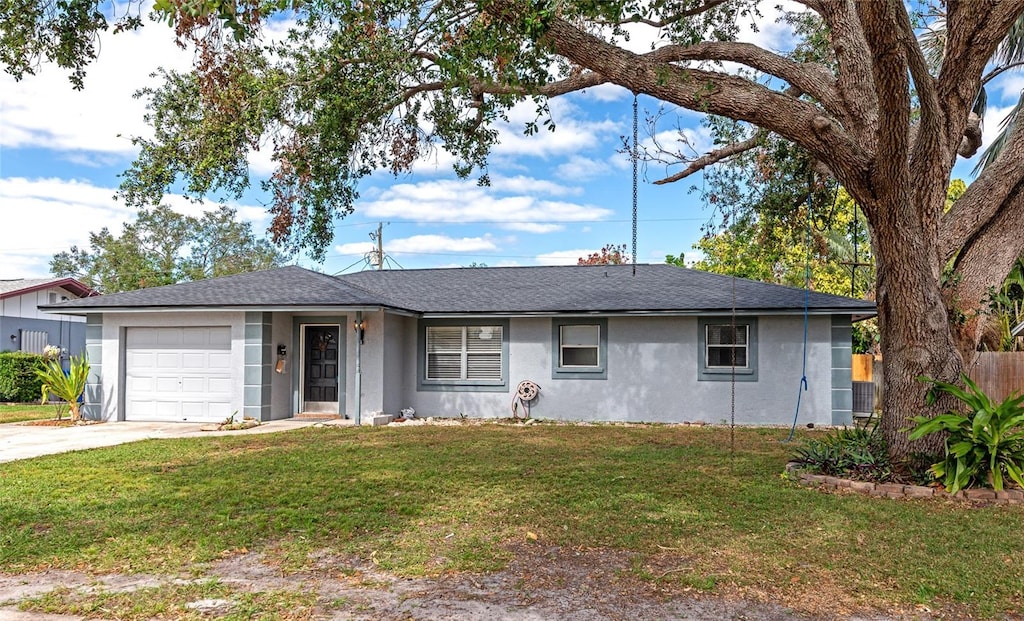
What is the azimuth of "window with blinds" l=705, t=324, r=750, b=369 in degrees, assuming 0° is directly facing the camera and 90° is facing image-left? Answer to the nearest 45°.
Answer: approximately 0°

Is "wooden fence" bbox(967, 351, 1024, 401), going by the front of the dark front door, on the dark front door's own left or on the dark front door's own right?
on the dark front door's own left

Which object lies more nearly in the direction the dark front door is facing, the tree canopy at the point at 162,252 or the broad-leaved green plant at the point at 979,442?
the broad-leaved green plant

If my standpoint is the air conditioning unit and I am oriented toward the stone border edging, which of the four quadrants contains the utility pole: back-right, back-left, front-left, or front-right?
back-right

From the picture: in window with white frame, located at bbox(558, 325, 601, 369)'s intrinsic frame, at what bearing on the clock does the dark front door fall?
The dark front door is roughly at 3 o'clock from the window with white frame.

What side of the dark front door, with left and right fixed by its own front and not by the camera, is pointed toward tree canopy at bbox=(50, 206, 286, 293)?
back

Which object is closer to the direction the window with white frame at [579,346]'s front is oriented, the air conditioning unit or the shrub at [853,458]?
the shrub

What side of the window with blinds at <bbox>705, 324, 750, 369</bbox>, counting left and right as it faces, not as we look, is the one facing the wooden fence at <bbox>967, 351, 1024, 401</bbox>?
left

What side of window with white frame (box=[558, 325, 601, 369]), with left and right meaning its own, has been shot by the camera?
front

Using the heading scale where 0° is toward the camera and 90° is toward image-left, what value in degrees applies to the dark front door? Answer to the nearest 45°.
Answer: approximately 0°

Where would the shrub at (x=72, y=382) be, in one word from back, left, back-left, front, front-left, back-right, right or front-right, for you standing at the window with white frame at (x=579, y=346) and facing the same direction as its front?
right
